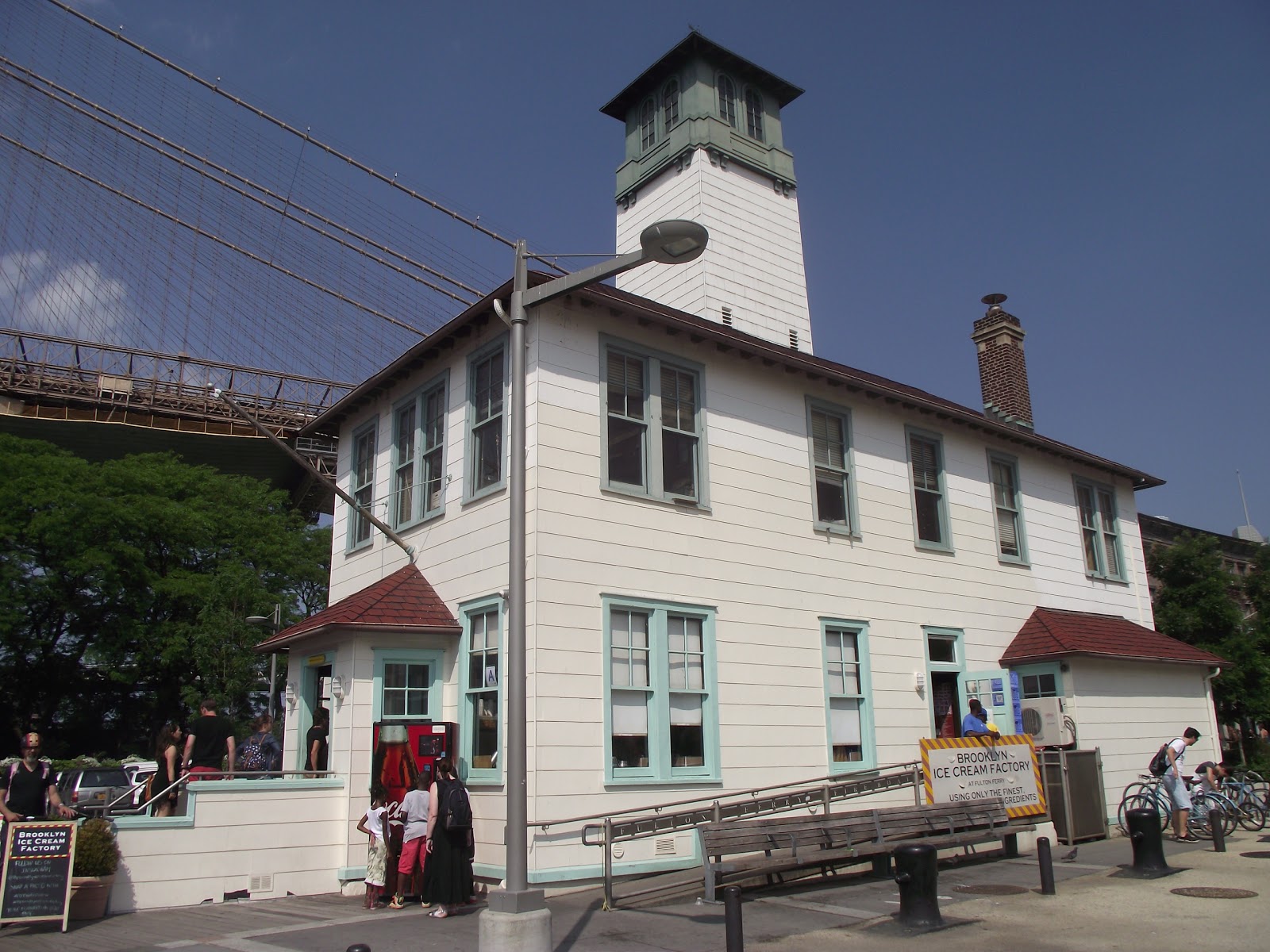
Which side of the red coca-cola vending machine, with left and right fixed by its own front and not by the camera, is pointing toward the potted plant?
right

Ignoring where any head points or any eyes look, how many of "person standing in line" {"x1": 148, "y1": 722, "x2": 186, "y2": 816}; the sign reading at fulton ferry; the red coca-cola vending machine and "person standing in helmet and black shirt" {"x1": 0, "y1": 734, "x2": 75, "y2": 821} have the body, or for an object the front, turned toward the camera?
3

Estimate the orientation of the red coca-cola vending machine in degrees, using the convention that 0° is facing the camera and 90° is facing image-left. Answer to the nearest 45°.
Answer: approximately 0°

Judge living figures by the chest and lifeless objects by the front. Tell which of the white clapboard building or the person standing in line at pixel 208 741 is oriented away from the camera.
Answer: the person standing in line

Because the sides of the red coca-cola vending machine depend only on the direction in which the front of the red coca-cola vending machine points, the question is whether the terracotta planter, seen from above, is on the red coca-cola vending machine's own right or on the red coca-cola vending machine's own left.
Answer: on the red coca-cola vending machine's own right

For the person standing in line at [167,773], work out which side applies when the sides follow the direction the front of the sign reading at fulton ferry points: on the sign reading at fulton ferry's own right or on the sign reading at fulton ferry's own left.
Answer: on the sign reading at fulton ferry's own right

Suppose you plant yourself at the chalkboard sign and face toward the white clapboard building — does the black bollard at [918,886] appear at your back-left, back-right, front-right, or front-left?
front-right

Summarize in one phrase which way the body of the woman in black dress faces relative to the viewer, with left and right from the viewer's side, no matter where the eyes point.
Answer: facing away from the viewer and to the left of the viewer

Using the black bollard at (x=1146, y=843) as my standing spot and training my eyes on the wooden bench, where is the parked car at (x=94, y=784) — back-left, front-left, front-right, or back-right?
front-right

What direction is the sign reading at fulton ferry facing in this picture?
toward the camera

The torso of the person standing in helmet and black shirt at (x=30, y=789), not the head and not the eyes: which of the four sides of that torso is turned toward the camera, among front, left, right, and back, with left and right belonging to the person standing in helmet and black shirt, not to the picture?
front

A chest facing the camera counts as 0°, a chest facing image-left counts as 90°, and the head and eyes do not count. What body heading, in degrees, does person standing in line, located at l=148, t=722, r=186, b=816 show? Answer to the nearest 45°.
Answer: approximately 270°

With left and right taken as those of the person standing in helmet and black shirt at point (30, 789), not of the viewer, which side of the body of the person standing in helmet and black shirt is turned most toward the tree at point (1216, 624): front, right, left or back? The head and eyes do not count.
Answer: left

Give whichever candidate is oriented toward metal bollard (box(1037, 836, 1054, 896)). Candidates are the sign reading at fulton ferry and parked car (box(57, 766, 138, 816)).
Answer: the sign reading at fulton ferry

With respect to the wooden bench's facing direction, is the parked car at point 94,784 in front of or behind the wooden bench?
behind

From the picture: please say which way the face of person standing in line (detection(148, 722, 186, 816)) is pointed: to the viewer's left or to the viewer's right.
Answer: to the viewer's right

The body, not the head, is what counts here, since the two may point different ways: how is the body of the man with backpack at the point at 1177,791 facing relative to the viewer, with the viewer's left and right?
facing to the right of the viewer
